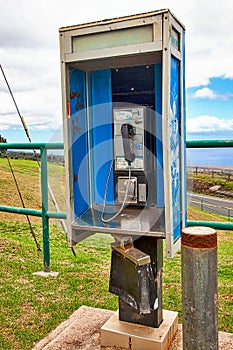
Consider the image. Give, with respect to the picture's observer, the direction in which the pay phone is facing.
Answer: facing the viewer and to the left of the viewer

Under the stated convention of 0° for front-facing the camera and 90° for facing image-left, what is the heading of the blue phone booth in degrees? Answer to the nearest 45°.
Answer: approximately 45°

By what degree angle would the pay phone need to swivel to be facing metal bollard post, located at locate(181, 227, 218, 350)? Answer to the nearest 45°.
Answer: approximately 45° to its left

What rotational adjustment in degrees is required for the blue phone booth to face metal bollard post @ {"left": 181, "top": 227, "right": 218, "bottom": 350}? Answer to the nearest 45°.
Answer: approximately 45° to its left
